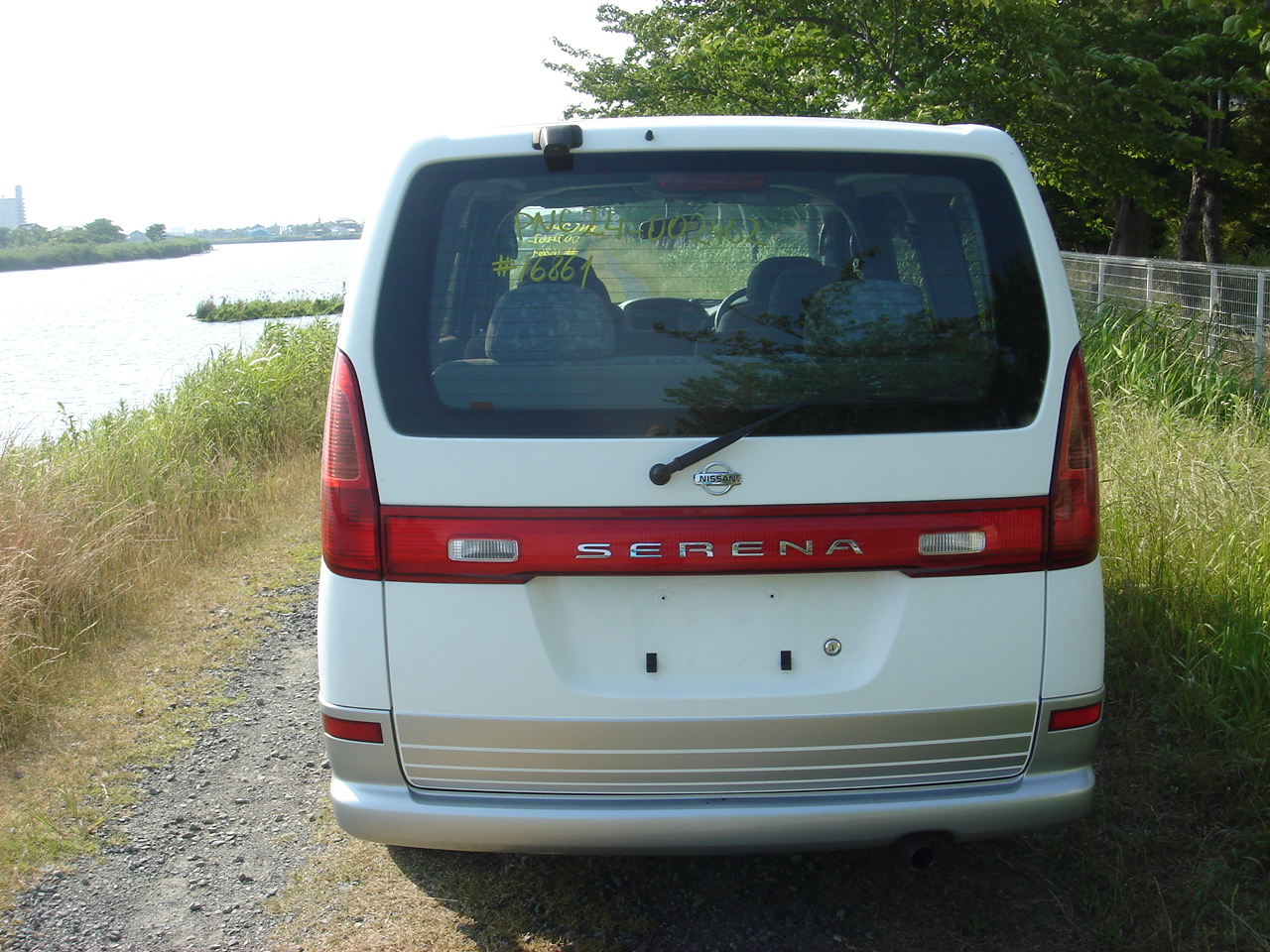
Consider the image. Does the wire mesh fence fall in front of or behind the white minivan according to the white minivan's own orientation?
in front

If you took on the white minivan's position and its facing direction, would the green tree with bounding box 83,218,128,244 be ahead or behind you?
ahead

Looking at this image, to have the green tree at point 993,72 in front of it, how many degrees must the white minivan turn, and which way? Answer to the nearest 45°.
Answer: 0° — it already faces it

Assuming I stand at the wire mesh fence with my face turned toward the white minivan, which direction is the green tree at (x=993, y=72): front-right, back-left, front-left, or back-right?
back-right

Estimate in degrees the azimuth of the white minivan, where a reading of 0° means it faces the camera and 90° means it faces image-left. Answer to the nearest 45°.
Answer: approximately 180°
